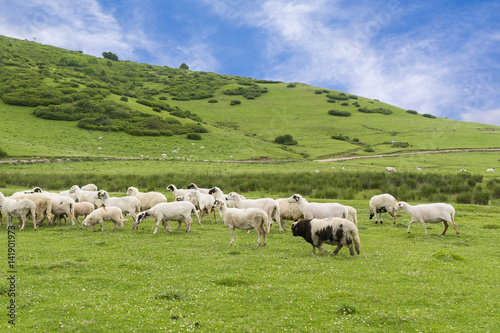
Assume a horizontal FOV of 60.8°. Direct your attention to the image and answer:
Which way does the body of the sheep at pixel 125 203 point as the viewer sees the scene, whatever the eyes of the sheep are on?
to the viewer's left

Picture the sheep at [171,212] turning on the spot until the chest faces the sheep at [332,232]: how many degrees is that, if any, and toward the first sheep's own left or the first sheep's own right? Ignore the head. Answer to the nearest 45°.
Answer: approximately 135° to the first sheep's own left

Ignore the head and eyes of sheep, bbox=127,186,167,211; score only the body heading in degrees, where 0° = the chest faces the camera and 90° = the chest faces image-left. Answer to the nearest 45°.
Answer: approximately 90°

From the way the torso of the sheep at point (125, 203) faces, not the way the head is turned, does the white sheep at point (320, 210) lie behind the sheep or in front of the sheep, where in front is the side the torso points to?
behind

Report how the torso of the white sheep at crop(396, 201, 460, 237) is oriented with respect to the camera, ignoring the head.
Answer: to the viewer's left

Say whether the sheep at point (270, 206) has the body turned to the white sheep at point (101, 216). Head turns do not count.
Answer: yes

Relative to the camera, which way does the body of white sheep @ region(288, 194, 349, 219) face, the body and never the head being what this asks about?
to the viewer's left

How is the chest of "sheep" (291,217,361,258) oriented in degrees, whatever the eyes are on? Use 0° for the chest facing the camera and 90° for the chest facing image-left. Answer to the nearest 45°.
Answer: approximately 90°

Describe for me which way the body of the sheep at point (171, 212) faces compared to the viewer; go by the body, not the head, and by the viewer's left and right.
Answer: facing to the left of the viewer

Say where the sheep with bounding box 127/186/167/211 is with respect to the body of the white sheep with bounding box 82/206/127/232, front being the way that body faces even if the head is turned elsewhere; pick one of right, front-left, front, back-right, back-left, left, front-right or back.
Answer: back-right

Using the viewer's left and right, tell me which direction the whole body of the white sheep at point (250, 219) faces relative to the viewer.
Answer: facing to the left of the viewer

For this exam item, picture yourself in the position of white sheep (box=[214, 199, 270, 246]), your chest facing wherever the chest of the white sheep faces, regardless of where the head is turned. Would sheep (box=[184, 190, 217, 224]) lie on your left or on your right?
on your right

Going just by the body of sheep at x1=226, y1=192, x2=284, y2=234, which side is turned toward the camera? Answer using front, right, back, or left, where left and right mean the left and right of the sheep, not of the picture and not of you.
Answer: left
